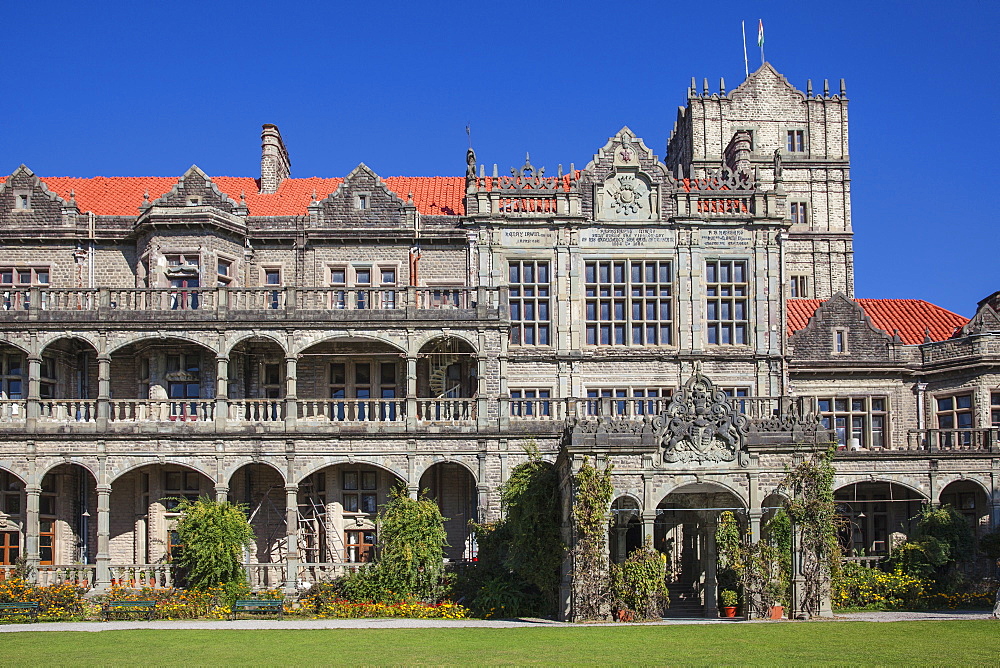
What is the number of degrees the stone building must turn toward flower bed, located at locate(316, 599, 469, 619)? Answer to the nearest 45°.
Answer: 0° — it already faces it

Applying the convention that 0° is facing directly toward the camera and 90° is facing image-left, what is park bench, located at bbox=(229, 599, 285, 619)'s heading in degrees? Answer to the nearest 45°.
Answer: approximately 0°

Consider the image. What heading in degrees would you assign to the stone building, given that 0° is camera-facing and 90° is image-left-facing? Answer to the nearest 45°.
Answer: approximately 0°
